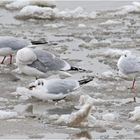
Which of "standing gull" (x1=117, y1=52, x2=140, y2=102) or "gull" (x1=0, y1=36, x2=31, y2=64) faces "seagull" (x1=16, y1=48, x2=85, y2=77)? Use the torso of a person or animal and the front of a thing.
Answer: the standing gull

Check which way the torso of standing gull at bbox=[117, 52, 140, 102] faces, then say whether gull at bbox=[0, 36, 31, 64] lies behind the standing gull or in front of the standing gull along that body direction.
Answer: in front

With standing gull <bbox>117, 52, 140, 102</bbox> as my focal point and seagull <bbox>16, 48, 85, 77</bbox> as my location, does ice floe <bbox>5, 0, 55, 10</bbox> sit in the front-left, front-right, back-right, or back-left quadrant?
back-left

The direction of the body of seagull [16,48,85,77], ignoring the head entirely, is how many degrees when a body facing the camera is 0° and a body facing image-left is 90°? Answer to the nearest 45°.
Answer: approximately 90°

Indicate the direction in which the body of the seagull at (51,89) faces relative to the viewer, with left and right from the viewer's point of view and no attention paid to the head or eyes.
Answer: facing to the left of the viewer

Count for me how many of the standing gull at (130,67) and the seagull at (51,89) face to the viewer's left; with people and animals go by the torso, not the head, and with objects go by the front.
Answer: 2

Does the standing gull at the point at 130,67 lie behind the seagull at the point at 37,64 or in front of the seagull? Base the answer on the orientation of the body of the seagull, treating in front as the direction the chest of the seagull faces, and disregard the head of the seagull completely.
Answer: behind

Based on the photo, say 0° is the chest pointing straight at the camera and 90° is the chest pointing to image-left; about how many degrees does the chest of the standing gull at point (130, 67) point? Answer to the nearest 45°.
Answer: approximately 90°
